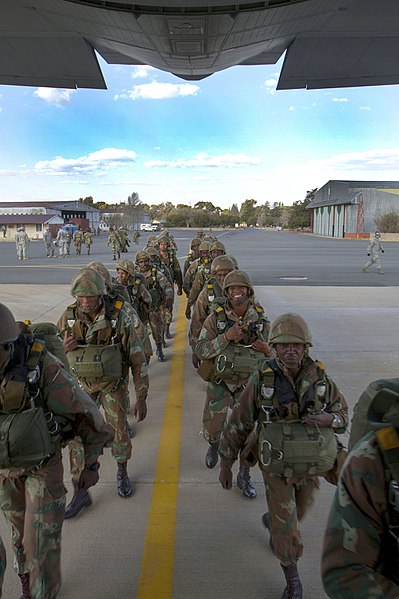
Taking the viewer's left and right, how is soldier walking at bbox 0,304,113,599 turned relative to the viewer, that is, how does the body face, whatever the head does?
facing the viewer and to the left of the viewer

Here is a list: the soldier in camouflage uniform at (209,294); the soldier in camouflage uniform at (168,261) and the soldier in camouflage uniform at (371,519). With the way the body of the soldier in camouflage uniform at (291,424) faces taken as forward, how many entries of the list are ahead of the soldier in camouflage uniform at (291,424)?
1

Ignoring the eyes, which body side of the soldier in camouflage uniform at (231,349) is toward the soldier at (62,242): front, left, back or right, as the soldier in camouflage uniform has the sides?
back

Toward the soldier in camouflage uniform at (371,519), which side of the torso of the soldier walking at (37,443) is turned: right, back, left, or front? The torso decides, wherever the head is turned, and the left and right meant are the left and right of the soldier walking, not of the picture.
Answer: left

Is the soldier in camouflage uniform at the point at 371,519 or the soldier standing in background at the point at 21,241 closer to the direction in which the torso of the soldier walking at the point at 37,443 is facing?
the soldier in camouflage uniform

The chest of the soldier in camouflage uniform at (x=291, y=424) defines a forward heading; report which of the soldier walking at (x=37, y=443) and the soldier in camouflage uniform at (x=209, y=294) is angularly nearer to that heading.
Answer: the soldier walking

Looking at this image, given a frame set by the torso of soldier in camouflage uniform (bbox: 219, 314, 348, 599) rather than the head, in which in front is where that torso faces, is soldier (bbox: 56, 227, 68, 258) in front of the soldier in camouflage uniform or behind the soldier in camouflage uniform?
behind

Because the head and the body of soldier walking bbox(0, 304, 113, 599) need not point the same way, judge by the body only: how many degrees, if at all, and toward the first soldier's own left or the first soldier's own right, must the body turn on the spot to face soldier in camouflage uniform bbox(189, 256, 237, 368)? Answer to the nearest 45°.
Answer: approximately 180°

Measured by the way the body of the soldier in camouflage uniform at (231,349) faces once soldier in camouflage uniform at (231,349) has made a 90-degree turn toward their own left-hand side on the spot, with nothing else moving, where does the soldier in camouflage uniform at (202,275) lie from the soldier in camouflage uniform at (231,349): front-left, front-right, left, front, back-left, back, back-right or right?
left

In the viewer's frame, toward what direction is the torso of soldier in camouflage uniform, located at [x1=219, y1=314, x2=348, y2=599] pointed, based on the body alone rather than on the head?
toward the camera

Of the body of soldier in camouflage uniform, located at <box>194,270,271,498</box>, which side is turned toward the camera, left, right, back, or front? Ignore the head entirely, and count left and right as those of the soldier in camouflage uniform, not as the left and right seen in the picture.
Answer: front

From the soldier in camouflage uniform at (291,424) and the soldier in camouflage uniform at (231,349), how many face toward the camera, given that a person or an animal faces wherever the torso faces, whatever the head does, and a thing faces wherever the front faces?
2
